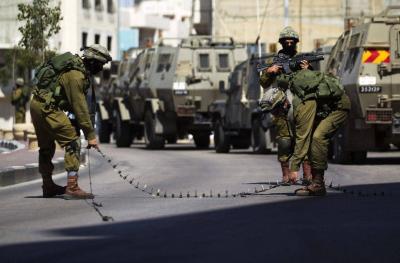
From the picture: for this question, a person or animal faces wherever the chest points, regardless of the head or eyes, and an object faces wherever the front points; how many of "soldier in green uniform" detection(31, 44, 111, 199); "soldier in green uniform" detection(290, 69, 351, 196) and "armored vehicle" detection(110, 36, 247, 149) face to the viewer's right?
1

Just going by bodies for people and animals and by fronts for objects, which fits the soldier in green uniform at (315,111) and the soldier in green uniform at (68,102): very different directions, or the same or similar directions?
very different directions

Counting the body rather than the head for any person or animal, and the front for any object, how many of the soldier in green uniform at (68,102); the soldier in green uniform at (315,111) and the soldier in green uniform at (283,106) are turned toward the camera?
1

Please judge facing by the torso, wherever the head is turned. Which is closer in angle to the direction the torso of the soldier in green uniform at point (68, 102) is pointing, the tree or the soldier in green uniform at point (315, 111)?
the soldier in green uniform

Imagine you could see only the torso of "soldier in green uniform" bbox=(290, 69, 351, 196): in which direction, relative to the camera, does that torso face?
to the viewer's left

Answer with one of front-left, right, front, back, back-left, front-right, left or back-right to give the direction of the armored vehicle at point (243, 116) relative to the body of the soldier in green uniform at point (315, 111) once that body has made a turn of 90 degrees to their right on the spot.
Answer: front

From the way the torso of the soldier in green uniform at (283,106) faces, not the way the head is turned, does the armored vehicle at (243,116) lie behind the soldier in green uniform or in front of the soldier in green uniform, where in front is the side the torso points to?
behind

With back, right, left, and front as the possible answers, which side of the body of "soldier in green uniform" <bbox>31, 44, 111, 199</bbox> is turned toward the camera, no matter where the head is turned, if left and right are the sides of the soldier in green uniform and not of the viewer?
right

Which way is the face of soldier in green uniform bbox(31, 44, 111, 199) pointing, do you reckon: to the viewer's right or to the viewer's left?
to the viewer's right
